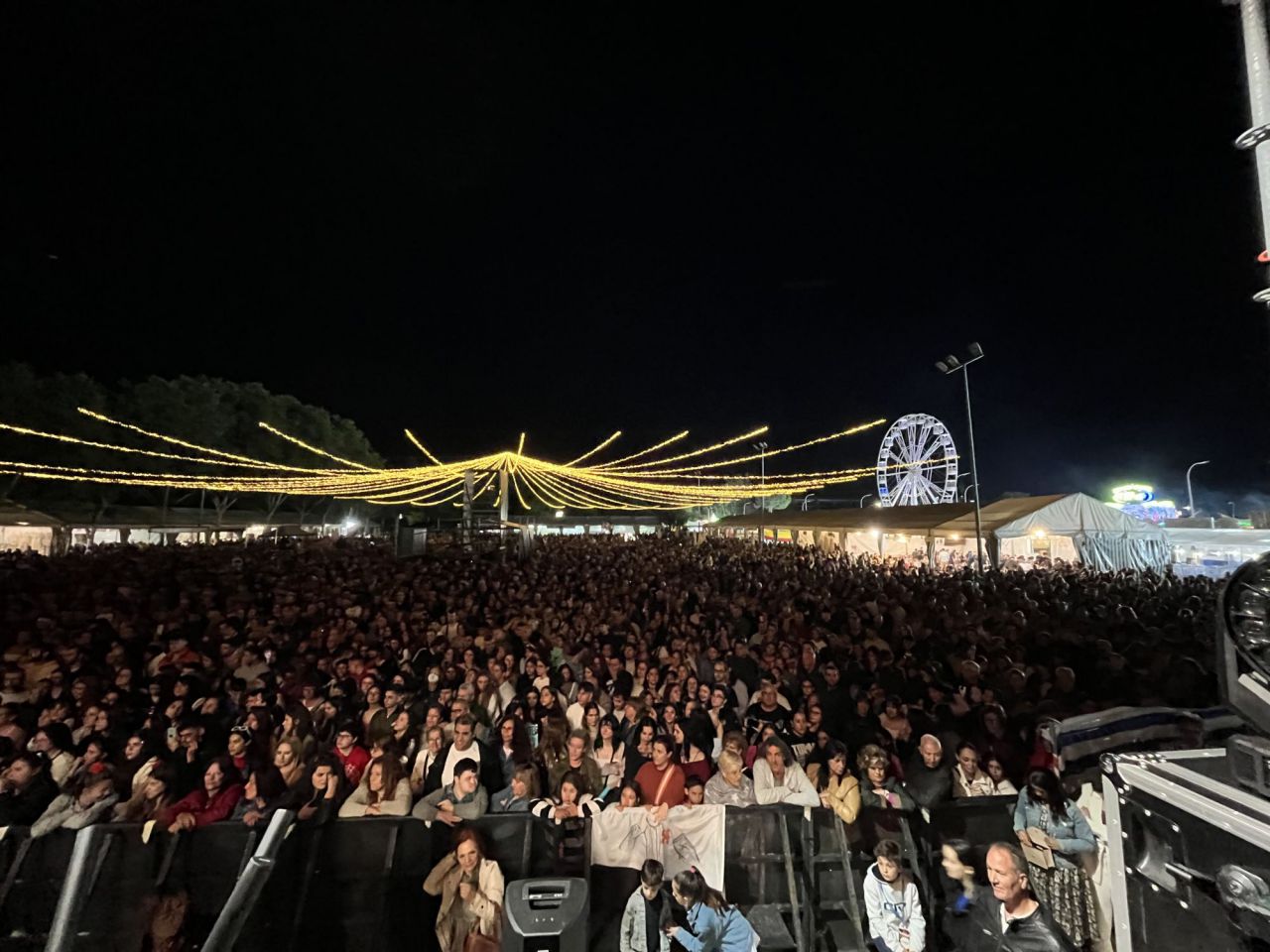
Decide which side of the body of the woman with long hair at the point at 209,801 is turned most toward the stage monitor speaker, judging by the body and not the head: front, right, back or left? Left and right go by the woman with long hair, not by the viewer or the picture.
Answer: left

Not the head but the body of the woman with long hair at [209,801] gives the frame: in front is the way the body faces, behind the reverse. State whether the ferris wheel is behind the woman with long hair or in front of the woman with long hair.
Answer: behind

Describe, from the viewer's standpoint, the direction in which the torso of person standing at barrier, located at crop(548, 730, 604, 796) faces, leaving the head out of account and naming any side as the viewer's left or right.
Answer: facing the viewer

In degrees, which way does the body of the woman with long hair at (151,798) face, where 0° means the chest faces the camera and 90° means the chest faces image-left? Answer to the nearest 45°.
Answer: approximately 45°

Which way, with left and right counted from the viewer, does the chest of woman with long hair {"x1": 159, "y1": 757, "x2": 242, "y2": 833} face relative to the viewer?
facing the viewer and to the left of the viewer

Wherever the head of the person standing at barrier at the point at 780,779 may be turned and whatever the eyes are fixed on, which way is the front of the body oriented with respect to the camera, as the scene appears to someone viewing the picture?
toward the camera

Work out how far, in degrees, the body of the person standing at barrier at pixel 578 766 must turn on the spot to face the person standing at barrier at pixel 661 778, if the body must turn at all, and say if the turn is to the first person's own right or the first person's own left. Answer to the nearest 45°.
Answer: approximately 45° to the first person's own left

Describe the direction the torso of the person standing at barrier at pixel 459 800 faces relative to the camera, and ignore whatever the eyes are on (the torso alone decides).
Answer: toward the camera

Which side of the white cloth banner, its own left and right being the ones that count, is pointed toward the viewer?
front

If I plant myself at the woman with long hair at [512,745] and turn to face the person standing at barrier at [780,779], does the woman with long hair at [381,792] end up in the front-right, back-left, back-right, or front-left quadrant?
back-right

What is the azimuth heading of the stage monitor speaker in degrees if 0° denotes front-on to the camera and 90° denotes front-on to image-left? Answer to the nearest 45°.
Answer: approximately 180°
